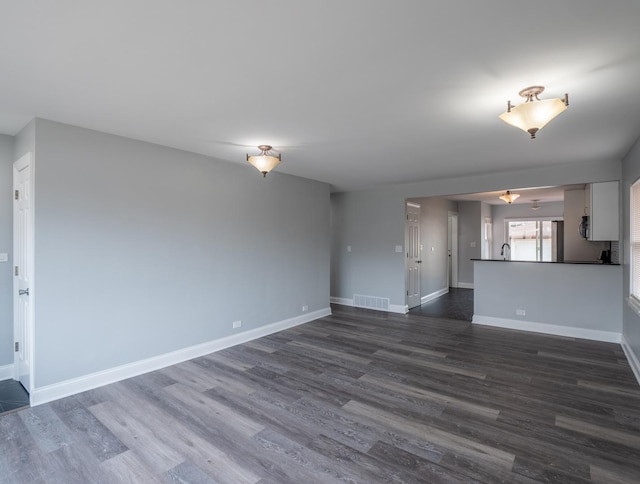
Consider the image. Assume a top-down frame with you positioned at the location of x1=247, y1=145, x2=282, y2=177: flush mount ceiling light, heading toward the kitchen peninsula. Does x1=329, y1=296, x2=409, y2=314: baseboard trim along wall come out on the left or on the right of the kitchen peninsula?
left

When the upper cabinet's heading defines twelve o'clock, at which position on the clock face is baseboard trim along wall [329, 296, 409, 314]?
The baseboard trim along wall is roughly at 12 o'clock from the upper cabinet.

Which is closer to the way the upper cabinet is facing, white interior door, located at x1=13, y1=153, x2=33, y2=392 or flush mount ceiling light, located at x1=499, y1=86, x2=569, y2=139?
the white interior door

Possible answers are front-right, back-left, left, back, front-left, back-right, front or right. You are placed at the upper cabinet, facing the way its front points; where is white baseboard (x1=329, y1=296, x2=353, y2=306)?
front

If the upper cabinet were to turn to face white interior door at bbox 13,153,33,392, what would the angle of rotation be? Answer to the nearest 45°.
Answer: approximately 45° to its left

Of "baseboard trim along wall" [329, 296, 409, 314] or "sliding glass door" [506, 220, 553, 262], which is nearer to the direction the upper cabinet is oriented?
the baseboard trim along wall

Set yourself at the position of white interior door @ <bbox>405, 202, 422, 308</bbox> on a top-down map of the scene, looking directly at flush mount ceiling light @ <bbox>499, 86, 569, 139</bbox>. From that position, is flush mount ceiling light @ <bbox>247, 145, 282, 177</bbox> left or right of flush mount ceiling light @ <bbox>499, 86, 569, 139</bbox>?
right

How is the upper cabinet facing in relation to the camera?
to the viewer's left

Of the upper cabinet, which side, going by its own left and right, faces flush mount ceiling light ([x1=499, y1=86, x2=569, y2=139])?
left
